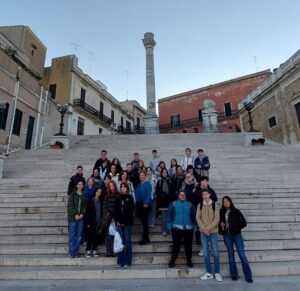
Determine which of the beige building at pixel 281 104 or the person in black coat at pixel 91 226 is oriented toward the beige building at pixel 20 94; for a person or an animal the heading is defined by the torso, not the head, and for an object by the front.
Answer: the beige building at pixel 281 104

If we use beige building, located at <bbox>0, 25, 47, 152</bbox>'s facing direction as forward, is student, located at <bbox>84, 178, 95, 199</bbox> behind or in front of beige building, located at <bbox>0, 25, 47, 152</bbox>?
in front

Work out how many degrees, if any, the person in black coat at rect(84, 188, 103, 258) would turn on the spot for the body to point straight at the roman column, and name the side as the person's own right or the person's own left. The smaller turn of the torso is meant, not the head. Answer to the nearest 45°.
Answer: approximately 135° to the person's own left

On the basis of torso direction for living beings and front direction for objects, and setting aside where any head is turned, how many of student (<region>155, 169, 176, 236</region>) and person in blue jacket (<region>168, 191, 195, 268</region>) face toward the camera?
2

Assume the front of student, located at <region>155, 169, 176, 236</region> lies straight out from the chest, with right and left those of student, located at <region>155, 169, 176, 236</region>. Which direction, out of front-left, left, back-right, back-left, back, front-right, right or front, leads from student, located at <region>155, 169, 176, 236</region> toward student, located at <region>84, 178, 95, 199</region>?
right

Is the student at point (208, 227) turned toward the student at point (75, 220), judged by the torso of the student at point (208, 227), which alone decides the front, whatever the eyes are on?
no

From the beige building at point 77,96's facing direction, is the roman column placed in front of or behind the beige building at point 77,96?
in front

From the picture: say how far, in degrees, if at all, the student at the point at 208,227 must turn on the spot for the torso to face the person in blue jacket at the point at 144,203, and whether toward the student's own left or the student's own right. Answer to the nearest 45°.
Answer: approximately 135° to the student's own right

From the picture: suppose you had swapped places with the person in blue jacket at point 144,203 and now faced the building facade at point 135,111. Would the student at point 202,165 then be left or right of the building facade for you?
right

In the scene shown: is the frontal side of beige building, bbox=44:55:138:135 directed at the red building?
no

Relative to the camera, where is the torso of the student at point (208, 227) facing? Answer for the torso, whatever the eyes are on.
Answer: toward the camera

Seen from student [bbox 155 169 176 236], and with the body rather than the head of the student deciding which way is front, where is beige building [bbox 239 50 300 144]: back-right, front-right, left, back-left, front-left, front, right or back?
back-left

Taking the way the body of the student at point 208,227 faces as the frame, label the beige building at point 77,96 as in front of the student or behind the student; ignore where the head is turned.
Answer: behind

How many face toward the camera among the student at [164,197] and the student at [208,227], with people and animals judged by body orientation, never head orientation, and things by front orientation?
2

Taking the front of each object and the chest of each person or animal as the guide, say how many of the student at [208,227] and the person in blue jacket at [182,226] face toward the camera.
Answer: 2

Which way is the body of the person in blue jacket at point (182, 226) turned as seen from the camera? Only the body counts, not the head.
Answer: toward the camera

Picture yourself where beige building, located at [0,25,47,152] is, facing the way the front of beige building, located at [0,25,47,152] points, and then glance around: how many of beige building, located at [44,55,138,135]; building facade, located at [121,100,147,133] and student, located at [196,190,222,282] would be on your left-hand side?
2
